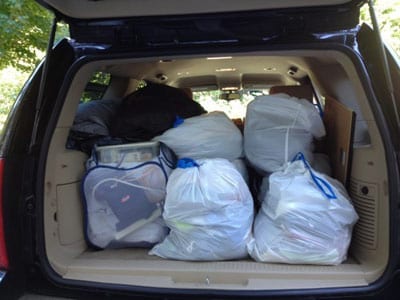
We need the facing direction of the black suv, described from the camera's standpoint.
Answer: facing away from the viewer
